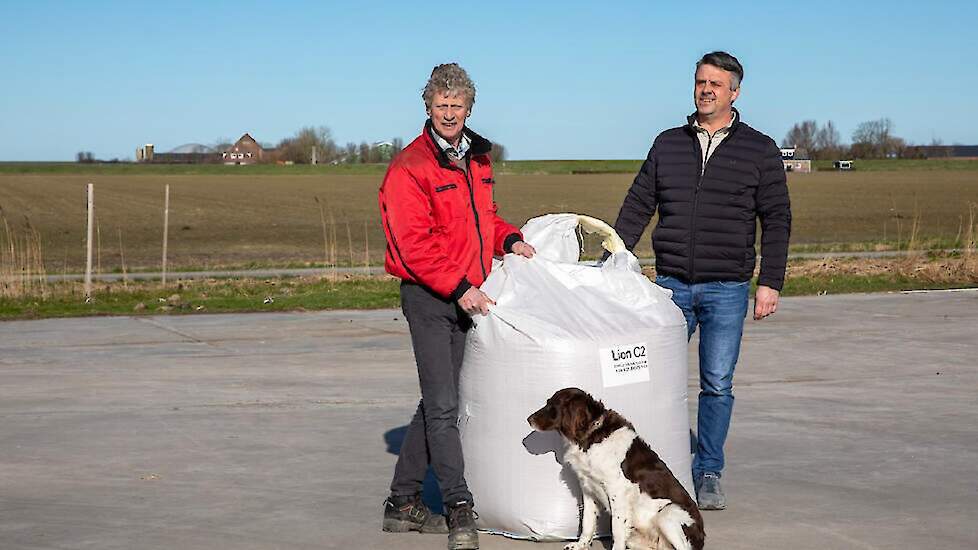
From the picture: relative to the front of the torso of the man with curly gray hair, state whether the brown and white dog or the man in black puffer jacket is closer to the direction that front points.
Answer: the brown and white dog

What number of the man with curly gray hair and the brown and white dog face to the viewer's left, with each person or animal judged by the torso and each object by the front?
1

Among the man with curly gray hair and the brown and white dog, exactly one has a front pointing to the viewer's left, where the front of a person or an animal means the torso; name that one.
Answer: the brown and white dog

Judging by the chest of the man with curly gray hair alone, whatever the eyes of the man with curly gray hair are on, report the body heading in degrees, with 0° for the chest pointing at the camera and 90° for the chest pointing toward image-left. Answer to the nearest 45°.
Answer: approximately 315°

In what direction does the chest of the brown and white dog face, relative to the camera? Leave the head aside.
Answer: to the viewer's left

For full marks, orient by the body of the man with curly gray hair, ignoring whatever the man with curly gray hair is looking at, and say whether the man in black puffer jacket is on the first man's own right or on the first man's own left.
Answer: on the first man's own left

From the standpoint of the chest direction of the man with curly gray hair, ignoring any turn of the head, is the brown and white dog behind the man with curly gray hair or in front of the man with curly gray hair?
in front

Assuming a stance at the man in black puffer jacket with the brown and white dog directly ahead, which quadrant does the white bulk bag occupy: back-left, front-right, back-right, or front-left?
front-right

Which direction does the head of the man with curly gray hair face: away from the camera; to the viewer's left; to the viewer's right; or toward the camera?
toward the camera

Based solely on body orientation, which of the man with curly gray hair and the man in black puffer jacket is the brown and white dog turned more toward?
the man with curly gray hair

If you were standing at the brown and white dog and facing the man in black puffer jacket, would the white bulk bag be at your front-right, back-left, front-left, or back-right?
front-left
